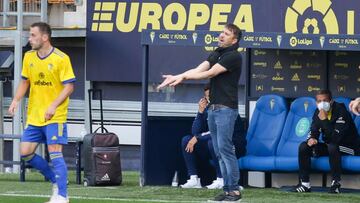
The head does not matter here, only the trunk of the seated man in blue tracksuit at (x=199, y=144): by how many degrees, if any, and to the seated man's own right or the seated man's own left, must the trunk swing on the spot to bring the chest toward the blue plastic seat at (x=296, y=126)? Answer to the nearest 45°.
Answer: approximately 135° to the seated man's own left

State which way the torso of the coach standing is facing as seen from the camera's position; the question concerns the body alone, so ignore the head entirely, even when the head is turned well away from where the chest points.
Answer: to the viewer's left

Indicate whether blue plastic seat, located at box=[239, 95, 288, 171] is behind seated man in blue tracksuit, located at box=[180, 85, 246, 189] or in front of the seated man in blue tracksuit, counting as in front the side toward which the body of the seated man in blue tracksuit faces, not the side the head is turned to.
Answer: behind

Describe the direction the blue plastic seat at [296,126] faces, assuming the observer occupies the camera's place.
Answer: facing the viewer and to the left of the viewer

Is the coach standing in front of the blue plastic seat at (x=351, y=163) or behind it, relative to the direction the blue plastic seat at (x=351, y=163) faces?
in front

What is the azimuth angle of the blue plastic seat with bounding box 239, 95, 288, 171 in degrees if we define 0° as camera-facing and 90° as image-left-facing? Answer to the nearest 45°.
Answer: approximately 45°

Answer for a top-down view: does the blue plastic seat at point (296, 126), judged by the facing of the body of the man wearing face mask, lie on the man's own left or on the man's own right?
on the man's own right
